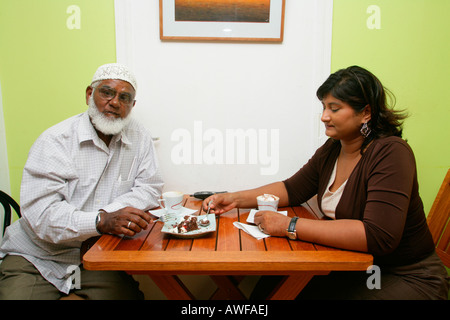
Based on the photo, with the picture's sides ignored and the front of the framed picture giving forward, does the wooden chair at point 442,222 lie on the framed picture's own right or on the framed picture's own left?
on the framed picture's own left

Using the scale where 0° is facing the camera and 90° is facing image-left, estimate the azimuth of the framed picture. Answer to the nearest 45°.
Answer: approximately 0°

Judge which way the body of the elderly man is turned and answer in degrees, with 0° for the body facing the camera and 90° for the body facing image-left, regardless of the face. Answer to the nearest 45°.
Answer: approximately 315°

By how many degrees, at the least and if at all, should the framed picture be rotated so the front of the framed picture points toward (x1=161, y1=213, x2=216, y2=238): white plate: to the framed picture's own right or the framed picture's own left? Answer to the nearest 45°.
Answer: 0° — it already faces it

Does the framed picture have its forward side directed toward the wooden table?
yes
